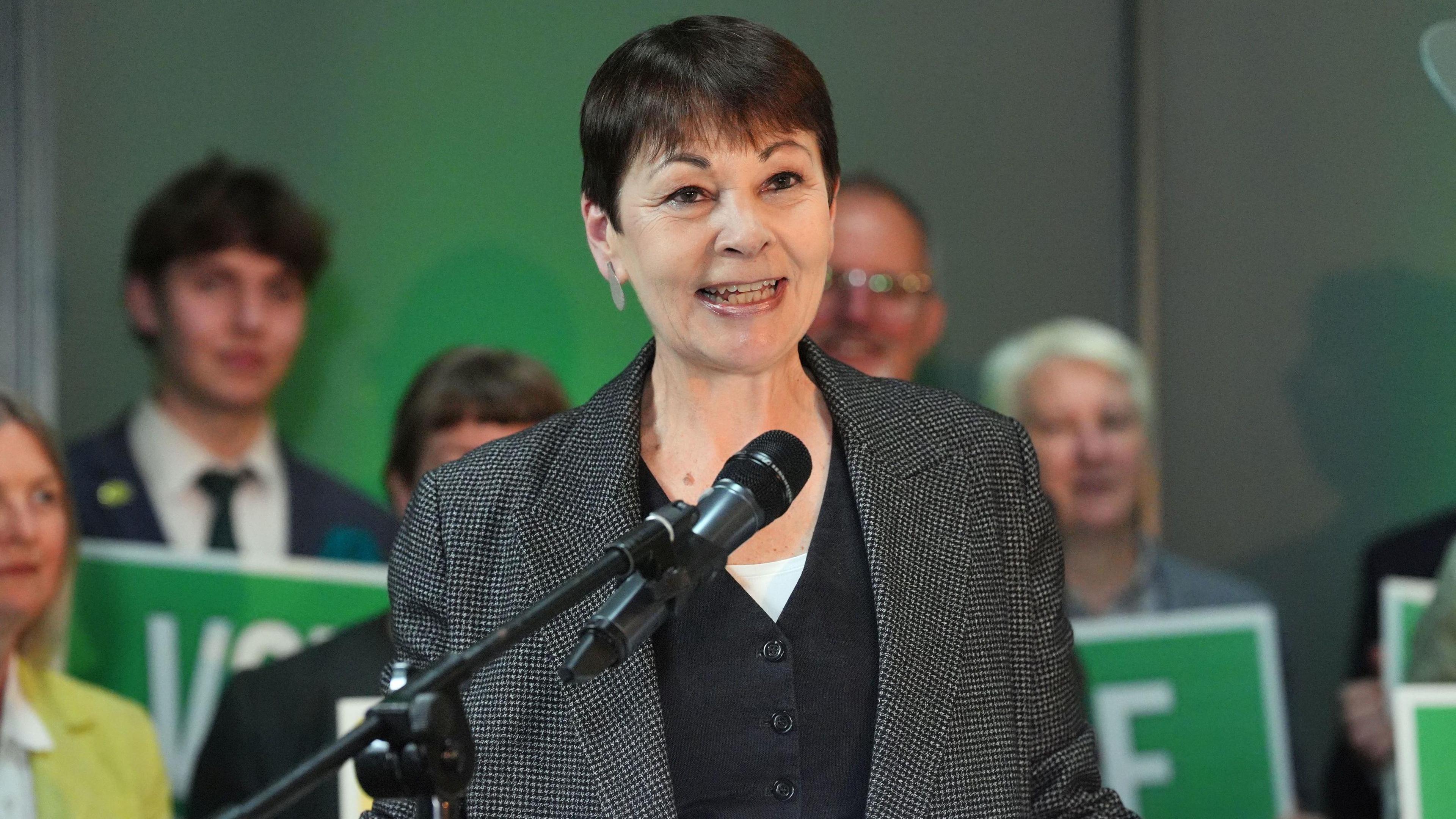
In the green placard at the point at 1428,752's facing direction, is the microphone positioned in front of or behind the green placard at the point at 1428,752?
in front

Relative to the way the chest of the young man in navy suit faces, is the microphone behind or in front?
in front

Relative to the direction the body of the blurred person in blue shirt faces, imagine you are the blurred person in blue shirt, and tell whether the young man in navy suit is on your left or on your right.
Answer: on your right

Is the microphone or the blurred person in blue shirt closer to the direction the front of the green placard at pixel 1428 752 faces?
the microphone

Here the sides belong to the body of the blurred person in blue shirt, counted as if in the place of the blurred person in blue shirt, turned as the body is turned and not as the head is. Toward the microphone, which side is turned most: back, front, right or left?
front

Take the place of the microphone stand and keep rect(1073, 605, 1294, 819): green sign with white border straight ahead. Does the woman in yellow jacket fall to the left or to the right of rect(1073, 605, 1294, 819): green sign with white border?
left

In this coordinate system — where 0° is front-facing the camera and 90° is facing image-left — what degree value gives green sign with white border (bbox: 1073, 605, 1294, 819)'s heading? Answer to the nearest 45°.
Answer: approximately 0°

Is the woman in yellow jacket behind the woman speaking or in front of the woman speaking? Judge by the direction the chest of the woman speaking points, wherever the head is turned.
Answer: behind

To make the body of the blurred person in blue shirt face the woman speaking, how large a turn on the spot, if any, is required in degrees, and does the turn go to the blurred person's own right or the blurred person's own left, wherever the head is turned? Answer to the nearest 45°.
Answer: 0° — they already face them

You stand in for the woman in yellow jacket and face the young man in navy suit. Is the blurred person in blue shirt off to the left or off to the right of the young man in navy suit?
right
